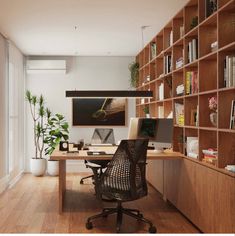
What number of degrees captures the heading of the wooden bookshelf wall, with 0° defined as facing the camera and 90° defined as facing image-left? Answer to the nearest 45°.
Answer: approximately 45°

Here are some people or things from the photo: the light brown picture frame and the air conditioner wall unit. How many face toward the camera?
2

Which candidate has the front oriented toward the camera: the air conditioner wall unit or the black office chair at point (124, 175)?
the air conditioner wall unit

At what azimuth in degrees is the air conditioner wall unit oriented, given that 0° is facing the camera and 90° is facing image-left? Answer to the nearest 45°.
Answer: approximately 0°

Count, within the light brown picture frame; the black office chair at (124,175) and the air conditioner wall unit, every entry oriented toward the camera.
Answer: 2

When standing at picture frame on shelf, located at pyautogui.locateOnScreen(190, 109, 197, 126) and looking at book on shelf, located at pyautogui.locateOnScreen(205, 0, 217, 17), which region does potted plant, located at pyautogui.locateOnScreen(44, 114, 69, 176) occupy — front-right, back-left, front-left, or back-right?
back-right

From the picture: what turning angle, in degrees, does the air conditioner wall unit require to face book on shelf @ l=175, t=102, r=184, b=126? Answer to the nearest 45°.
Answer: approximately 45° to its left

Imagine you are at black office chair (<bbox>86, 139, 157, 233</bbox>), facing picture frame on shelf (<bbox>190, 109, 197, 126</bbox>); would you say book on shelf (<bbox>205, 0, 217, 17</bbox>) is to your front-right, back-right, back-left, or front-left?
front-right

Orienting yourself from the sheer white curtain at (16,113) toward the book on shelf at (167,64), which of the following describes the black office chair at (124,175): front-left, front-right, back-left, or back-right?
front-right

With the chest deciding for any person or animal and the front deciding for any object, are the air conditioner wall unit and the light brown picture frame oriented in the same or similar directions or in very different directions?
same or similar directions

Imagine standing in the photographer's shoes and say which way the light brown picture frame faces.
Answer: facing the viewer

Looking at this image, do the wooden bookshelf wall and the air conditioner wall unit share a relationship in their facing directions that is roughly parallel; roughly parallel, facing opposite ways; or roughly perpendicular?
roughly perpendicular
